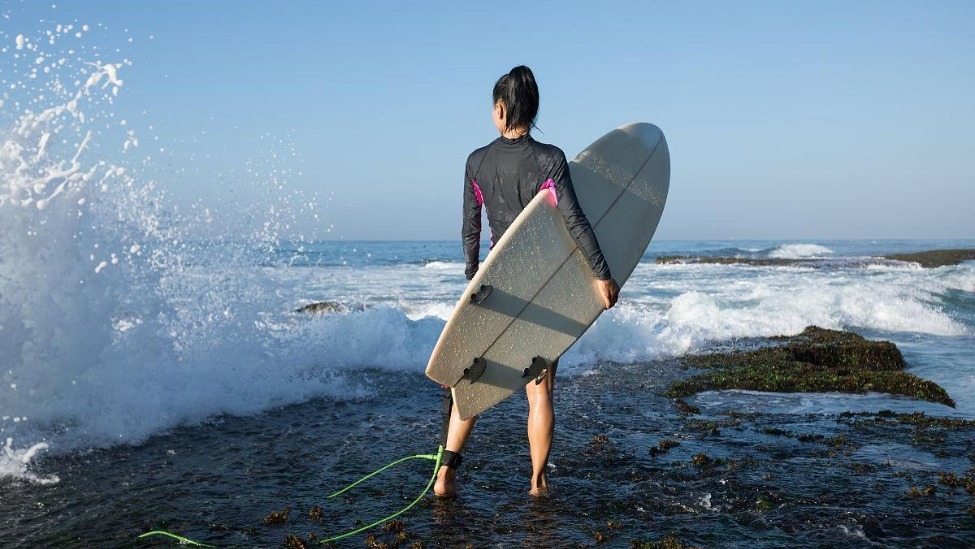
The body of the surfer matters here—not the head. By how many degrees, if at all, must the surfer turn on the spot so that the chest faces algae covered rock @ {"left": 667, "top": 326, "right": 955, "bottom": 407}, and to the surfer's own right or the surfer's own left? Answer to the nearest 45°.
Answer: approximately 45° to the surfer's own right

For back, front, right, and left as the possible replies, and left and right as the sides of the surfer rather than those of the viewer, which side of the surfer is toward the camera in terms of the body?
back
